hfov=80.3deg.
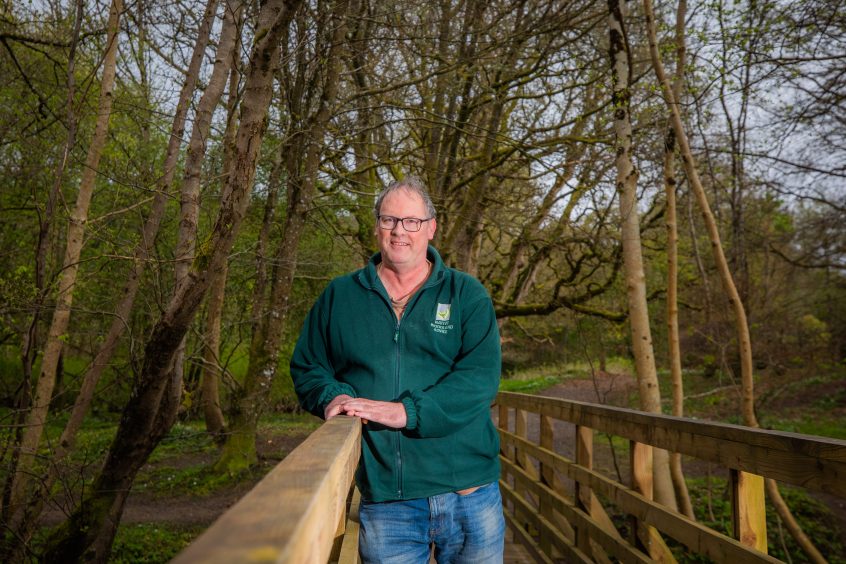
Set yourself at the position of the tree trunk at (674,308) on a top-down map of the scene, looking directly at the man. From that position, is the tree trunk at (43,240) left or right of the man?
right

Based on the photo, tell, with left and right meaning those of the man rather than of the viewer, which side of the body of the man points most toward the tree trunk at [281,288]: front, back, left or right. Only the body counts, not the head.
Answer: back

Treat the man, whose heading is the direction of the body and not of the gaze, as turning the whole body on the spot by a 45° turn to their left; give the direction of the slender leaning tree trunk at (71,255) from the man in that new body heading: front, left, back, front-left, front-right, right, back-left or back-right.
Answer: back

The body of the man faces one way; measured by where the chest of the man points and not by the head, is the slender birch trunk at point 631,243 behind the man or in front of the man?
behind

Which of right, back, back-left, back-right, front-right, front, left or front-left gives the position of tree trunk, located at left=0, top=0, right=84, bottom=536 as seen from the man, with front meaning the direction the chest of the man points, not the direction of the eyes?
back-right

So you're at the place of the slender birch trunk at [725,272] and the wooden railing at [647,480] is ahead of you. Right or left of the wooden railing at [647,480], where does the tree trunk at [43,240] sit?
right

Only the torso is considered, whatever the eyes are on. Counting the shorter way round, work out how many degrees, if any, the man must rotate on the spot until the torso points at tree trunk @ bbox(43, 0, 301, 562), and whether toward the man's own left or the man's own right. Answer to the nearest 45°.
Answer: approximately 135° to the man's own right

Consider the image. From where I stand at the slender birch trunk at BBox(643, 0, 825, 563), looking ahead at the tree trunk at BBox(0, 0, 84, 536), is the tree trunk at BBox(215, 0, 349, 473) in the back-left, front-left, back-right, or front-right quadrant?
front-right

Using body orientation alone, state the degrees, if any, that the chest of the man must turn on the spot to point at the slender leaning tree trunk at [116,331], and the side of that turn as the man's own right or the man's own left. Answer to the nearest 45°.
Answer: approximately 135° to the man's own right
